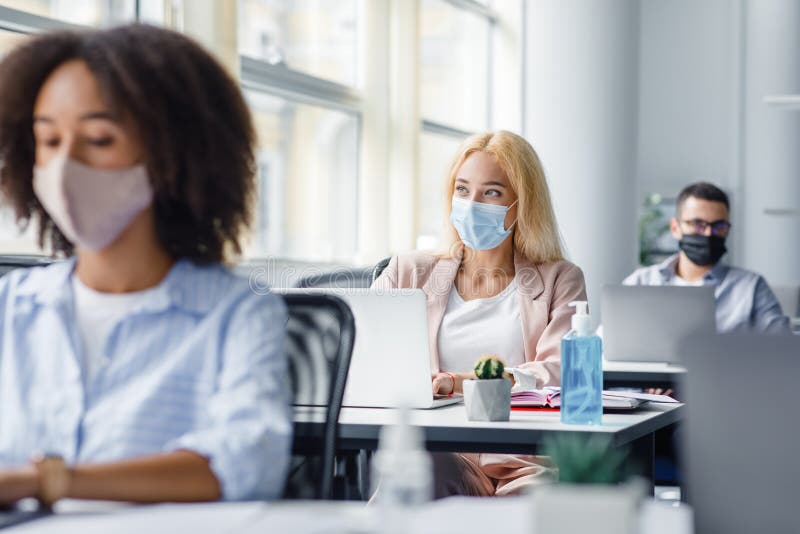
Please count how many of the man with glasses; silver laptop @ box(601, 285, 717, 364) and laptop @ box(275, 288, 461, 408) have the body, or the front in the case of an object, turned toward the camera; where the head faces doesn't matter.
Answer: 1

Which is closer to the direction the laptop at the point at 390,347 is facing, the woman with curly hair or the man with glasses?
the man with glasses

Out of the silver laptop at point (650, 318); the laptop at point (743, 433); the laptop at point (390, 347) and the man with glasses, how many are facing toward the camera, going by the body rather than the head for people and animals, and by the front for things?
1

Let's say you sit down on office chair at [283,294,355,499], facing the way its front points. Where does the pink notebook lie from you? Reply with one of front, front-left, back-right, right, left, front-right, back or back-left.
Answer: back

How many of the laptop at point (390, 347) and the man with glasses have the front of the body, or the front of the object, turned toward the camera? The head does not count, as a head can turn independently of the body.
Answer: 1

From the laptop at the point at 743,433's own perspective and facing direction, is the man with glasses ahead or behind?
ahead

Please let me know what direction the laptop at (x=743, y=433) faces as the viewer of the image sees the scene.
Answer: facing away from the viewer

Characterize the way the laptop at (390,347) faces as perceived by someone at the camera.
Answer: facing away from the viewer and to the right of the viewer

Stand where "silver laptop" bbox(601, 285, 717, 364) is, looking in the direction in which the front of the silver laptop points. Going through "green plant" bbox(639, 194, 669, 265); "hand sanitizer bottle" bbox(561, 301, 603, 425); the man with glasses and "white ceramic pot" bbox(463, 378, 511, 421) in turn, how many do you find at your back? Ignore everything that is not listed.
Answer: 2

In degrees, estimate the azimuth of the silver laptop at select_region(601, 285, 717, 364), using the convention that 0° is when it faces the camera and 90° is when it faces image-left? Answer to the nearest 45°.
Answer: approximately 180°

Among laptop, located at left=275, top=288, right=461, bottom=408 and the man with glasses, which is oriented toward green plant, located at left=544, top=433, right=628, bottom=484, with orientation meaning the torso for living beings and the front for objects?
the man with glasses

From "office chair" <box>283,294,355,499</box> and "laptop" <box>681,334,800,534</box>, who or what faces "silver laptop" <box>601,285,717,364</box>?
the laptop

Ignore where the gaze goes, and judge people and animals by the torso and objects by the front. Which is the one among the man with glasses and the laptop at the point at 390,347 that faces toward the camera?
the man with glasses
